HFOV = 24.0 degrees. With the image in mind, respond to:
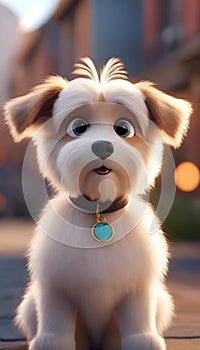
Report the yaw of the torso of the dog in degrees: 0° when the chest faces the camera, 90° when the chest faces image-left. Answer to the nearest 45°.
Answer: approximately 0°
